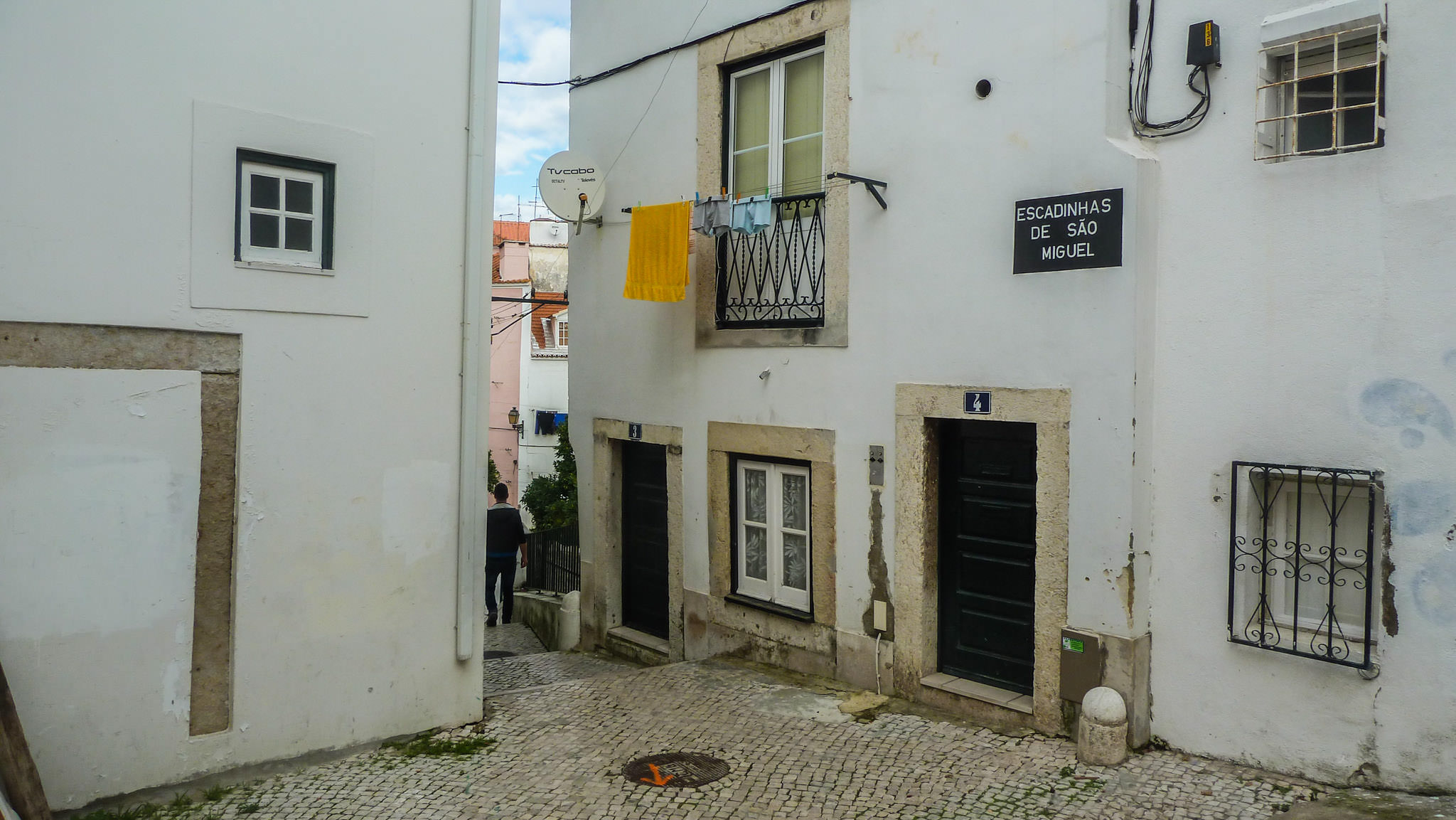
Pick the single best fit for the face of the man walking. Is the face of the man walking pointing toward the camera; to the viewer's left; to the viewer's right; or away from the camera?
away from the camera

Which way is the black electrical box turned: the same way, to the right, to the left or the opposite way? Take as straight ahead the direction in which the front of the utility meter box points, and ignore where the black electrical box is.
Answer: the same way

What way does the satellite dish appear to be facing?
toward the camera

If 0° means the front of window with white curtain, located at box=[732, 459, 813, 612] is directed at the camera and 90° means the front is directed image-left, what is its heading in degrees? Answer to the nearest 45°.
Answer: approximately 45°

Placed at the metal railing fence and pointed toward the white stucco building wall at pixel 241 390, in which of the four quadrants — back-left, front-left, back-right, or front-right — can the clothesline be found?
front-left

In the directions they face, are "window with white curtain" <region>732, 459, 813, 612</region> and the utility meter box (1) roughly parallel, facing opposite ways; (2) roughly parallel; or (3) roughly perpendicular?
roughly parallel

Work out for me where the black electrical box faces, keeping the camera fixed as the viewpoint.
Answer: facing the viewer and to the left of the viewer

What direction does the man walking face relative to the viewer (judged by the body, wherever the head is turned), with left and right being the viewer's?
facing away from the viewer

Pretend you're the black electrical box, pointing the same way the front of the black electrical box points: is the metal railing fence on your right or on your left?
on your right

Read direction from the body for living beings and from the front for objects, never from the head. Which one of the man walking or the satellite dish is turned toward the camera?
the satellite dish
